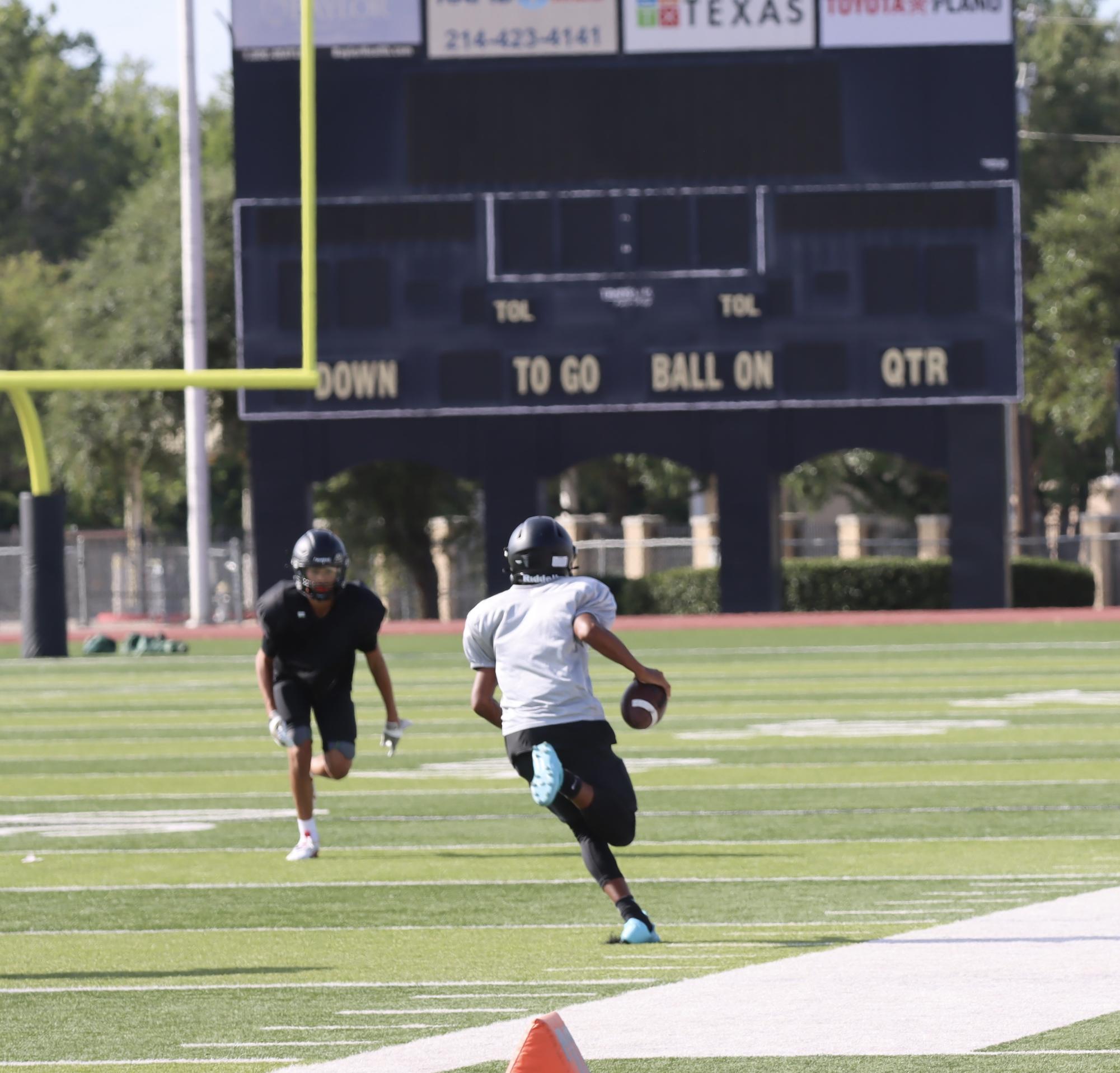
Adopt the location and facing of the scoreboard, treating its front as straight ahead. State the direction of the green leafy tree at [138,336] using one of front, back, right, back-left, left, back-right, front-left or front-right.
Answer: back-right

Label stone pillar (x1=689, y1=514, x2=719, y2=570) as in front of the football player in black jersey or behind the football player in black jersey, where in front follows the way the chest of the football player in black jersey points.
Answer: behind

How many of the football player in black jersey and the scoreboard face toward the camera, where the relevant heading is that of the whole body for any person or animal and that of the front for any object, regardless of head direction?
2

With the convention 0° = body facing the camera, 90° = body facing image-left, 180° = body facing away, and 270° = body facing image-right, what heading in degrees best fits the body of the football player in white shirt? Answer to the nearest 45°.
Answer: approximately 180°

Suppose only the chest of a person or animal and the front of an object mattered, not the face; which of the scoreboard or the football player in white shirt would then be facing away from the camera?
the football player in white shirt

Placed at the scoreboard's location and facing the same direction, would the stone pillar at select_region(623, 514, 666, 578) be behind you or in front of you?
behind

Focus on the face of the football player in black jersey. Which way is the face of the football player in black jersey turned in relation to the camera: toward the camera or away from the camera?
toward the camera

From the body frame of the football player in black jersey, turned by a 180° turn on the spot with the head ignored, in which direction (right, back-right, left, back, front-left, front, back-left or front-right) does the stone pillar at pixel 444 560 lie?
front

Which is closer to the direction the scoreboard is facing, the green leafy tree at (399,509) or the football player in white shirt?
the football player in white shirt

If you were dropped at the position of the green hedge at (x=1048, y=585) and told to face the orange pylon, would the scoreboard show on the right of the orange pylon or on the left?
right

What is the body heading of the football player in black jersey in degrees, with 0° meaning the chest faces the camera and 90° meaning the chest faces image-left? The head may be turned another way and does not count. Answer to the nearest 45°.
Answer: approximately 0°

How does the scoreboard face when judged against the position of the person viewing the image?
facing the viewer

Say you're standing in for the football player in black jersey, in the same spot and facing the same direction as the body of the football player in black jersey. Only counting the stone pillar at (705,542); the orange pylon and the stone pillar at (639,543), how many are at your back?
2

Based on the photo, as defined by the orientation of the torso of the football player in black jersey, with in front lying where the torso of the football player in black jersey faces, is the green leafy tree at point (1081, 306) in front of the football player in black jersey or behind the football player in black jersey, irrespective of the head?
behind

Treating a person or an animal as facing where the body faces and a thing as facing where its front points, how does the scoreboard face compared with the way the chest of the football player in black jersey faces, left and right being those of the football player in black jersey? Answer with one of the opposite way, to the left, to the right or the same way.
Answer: the same way

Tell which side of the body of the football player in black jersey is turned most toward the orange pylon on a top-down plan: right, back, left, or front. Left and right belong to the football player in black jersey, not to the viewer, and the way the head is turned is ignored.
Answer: front
